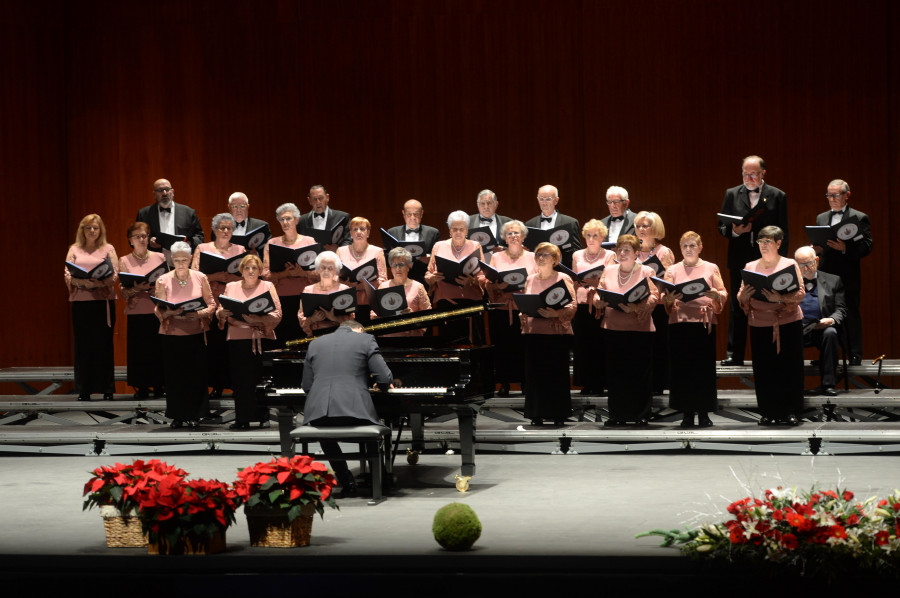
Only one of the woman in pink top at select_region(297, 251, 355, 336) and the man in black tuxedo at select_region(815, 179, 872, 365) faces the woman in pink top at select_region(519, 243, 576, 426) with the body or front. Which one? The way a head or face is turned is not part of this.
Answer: the man in black tuxedo

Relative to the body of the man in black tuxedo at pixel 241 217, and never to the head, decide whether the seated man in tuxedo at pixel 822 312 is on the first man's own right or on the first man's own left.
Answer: on the first man's own left

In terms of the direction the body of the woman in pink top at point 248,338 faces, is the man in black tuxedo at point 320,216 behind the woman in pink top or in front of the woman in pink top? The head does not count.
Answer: behind

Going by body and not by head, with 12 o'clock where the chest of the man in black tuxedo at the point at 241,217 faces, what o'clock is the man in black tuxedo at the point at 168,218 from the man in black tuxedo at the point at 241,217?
the man in black tuxedo at the point at 168,218 is roughly at 4 o'clock from the man in black tuxedo at the point at 241,217.

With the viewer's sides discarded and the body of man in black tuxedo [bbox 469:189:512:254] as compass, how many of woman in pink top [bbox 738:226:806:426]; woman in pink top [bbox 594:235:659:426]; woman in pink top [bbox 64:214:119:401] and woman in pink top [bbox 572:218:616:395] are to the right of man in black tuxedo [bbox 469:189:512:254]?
1

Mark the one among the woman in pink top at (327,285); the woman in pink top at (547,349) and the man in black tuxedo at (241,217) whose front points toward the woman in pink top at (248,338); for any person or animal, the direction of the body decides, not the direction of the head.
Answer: the man in black tuxedo

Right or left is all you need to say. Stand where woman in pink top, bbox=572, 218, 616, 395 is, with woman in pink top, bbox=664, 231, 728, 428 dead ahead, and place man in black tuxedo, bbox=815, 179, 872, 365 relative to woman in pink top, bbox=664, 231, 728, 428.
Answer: left

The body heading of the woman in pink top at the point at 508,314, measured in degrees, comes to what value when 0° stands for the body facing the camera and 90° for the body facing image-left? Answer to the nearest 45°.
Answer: approximately 0°

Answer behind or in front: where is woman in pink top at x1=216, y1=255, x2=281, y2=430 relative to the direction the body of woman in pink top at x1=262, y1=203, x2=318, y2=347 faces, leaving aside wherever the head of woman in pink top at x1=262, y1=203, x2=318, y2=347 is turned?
in front
